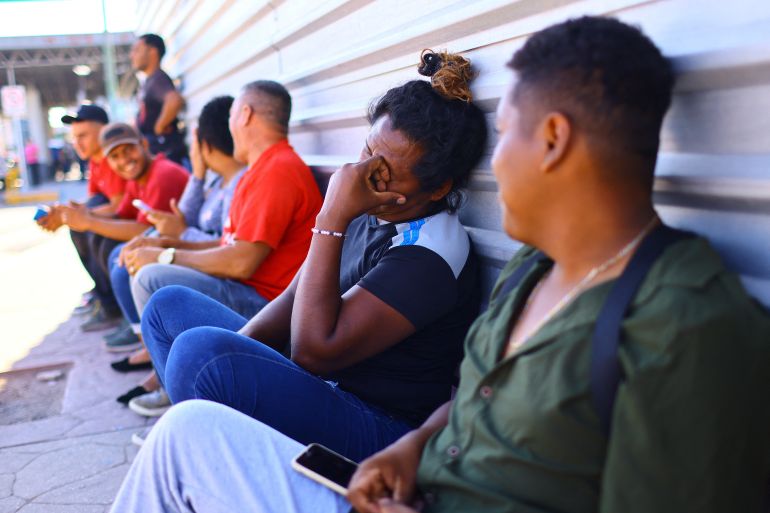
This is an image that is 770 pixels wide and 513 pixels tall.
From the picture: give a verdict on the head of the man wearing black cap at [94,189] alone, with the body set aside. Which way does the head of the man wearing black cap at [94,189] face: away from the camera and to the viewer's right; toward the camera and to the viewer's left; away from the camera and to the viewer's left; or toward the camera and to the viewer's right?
toward the camera and to the viewer's left

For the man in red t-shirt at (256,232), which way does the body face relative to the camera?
to the viewer's left

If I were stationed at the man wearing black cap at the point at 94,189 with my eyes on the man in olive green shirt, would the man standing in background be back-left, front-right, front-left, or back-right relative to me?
back-left

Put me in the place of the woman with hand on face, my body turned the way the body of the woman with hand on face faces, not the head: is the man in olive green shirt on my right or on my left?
on my left

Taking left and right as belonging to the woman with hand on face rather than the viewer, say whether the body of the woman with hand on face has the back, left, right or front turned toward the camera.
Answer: left

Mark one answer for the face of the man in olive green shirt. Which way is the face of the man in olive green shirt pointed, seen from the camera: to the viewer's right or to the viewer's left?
to the viewer's left

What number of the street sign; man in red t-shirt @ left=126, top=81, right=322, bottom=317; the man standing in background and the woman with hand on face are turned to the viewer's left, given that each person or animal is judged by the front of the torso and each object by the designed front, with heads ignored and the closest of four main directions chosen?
3

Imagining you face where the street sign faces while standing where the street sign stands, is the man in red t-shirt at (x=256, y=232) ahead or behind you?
ahead

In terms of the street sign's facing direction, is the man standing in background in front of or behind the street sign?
in front

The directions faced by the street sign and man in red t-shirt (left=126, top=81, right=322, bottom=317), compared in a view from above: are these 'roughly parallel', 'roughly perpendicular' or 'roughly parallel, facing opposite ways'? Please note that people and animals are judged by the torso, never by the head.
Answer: roughly perpendicular

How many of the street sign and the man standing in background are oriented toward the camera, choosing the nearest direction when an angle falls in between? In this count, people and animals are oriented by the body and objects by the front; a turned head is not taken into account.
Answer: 1

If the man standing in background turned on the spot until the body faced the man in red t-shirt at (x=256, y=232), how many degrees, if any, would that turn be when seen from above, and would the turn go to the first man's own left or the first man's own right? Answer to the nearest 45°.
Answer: approximately 90° to the first man's own left

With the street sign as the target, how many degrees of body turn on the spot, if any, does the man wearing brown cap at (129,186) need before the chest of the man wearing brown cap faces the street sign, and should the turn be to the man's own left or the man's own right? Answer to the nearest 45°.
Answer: approximately 135° to the man's own right

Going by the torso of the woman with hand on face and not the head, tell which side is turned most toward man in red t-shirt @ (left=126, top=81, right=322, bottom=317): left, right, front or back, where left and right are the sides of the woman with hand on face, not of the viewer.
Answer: right

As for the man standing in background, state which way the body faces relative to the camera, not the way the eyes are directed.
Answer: to the viewer's left
